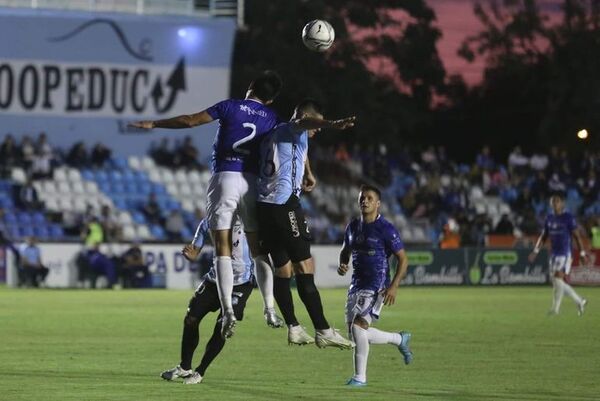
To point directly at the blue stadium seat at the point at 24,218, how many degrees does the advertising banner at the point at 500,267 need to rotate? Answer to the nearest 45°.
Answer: approximately 90° to its right

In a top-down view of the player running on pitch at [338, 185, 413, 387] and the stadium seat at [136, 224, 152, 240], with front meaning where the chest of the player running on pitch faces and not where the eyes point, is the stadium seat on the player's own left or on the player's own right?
on the player's own right

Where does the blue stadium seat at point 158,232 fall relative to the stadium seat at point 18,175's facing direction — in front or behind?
in front

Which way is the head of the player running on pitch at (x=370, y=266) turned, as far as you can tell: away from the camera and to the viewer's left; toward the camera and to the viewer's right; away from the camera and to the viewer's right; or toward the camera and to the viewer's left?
toward the camera and to the viewer's left
